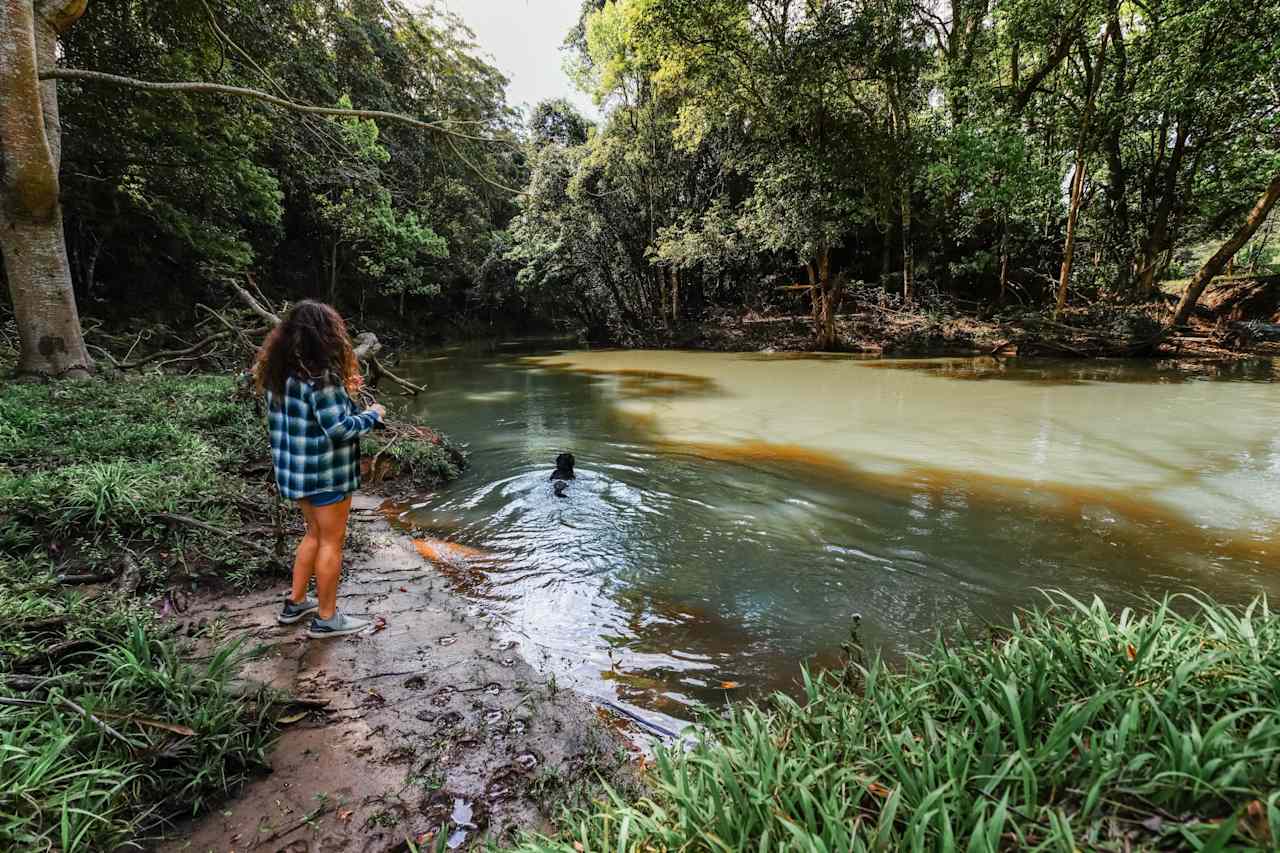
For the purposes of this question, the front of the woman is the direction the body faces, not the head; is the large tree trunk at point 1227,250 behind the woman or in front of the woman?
in front

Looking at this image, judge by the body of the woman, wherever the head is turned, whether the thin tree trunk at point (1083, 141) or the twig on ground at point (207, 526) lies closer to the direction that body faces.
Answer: the thin tree trunk

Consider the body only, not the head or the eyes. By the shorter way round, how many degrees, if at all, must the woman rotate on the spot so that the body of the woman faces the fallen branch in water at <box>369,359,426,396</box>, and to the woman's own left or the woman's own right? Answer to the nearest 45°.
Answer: approximately 45° to the woman's own left

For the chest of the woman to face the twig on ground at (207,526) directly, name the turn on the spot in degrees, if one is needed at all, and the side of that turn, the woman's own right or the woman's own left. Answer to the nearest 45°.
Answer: approximately 90° to the woman's own left

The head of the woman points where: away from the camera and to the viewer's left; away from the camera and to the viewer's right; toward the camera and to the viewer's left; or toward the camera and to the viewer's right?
away from the camera and to the viewer's right

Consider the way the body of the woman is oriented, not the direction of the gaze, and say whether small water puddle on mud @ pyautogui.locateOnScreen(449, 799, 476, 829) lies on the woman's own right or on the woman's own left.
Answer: on the woman's own right

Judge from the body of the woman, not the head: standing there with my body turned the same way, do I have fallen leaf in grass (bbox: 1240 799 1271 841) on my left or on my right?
on my right

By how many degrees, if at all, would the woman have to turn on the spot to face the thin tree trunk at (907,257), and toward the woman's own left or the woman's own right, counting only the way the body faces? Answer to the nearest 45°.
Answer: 0° — they already face it

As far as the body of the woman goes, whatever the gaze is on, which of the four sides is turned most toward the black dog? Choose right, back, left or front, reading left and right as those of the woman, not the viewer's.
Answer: front

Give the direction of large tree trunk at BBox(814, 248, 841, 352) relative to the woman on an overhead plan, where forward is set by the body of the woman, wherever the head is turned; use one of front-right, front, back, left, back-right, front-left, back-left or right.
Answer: front

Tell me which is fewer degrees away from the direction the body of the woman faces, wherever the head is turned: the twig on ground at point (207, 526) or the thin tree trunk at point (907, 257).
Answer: the thin tree trunk

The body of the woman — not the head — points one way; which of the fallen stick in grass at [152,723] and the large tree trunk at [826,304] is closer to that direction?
the large tree trunk

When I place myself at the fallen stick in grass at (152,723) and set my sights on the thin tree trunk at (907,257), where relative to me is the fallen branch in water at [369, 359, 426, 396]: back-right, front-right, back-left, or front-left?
front-left

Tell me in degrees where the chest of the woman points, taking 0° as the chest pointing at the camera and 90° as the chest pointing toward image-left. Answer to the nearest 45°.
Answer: approximately 225°

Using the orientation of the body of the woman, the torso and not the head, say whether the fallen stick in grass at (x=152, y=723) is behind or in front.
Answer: behind

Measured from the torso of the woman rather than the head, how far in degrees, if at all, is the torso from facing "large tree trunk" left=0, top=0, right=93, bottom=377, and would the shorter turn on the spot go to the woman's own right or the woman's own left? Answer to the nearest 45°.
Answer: approximately 90° to the woman's own left

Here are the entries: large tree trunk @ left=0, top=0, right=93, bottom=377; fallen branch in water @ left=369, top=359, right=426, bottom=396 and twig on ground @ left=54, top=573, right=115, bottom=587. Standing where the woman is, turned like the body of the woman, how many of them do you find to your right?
0

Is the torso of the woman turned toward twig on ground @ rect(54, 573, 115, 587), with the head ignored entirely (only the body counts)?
no
